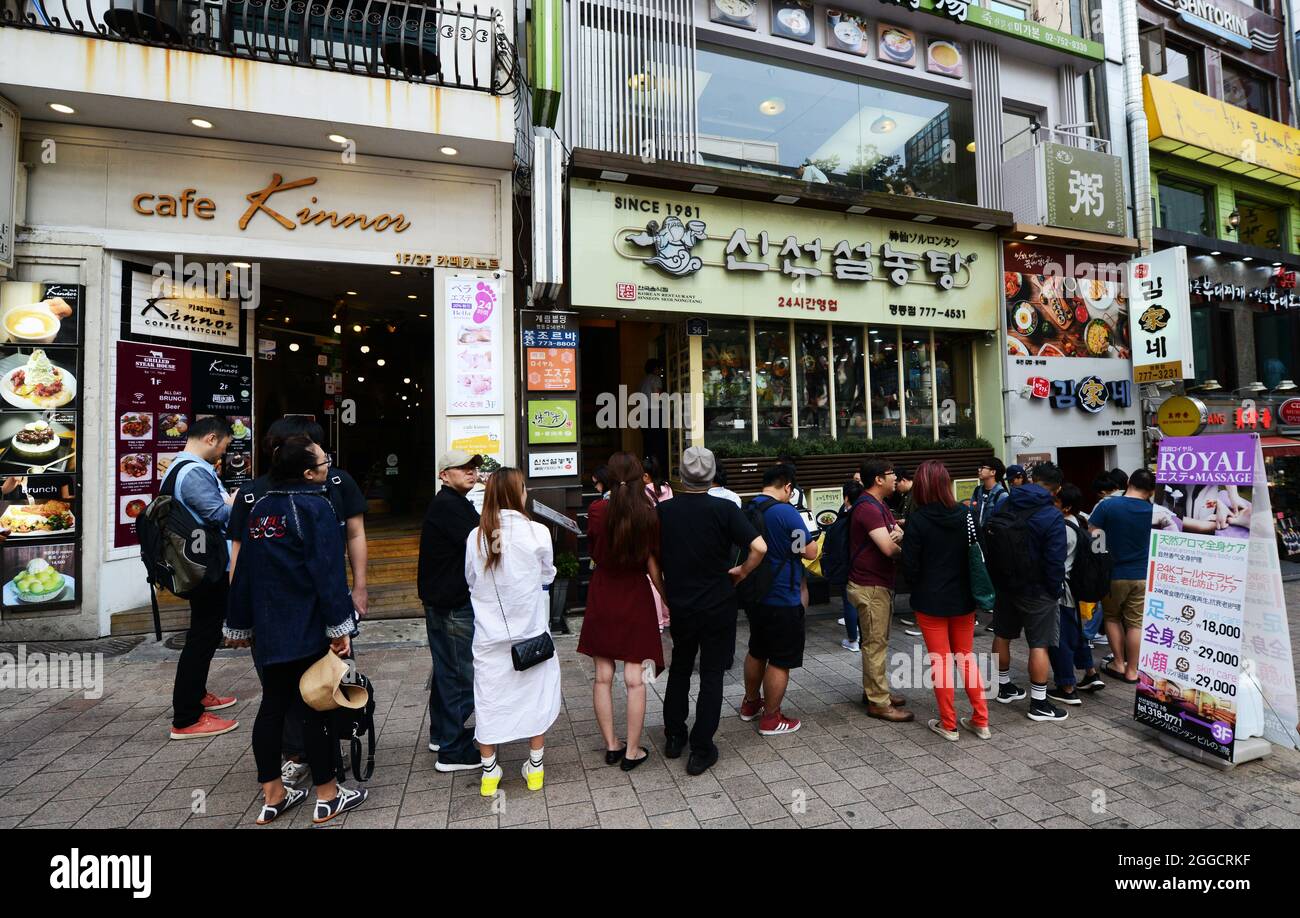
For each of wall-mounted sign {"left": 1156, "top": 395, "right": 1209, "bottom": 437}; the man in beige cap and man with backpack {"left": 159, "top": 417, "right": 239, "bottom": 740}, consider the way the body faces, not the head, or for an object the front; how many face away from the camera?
0

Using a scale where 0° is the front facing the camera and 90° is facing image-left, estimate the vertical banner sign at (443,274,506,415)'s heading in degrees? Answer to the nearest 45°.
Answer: approximately 0°

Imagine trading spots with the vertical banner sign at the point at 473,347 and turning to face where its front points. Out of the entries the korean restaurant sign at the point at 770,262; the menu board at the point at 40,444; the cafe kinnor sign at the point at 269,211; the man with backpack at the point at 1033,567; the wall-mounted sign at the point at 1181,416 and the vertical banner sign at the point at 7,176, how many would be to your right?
3

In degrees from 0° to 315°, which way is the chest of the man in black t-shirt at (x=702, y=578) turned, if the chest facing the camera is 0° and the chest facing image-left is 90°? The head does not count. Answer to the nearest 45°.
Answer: approximately 180°

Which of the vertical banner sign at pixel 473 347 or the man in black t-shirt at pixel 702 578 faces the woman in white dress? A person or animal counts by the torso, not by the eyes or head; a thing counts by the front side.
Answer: the vertical banner sign

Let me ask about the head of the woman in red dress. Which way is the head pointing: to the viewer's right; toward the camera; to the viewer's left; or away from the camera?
away from the camera

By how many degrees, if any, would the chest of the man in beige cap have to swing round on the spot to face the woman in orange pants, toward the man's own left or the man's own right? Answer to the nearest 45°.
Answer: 0° — they already face them

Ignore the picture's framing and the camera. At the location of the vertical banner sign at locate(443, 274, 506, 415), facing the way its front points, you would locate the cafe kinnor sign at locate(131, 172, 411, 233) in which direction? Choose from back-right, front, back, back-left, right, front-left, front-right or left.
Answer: right

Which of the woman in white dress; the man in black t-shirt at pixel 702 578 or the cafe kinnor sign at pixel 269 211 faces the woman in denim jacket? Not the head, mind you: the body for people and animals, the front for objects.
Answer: the cafe kinnor sign

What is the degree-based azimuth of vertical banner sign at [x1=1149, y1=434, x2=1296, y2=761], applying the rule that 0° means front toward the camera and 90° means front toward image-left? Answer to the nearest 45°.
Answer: approximately 45°

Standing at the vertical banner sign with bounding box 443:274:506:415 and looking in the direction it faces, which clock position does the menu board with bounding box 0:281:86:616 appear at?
The menu board is roughly at 3 o'clock from the vertical banner sign.

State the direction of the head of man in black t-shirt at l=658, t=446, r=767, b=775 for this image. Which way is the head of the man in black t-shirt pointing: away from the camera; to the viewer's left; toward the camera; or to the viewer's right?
away from the camera

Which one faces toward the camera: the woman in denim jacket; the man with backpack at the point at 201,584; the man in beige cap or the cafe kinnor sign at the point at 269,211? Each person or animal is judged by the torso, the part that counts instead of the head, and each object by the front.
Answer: the cafe kinnor sign

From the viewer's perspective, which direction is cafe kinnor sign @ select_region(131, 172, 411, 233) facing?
toward the camera

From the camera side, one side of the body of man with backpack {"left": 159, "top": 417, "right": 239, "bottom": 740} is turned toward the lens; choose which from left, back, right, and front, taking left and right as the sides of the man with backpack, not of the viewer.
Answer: right

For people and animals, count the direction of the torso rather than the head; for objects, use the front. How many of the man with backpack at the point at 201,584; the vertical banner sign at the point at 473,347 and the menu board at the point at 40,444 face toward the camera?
2
